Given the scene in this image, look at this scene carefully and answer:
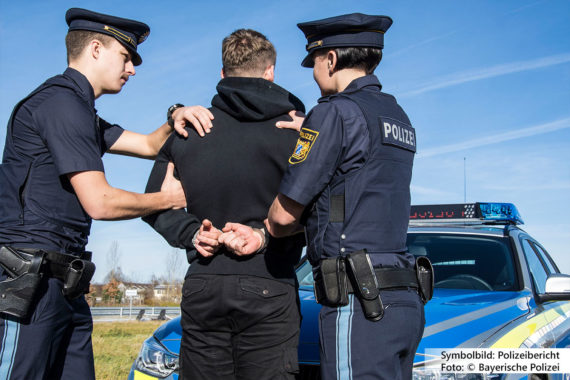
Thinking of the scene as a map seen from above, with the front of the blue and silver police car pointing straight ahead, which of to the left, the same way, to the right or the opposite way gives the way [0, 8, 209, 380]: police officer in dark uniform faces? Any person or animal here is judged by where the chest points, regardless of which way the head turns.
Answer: the opposite way

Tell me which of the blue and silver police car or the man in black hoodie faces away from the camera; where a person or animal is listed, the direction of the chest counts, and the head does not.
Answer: the man in black hoodie

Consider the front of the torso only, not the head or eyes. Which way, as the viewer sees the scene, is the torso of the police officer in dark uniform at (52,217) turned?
to the viewer's right

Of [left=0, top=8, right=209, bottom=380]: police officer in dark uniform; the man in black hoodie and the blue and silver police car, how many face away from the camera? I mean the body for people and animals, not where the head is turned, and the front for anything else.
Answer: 1

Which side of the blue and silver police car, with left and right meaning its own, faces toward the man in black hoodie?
front

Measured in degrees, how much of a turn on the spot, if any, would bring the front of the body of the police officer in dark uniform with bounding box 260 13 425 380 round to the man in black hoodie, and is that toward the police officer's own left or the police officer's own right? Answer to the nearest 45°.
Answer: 0° — they already face them

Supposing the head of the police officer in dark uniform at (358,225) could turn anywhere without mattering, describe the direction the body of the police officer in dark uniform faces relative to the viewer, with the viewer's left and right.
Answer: facing away from the viewer and to the left of the viewer

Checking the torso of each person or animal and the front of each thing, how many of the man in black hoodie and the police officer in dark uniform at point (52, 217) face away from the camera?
1

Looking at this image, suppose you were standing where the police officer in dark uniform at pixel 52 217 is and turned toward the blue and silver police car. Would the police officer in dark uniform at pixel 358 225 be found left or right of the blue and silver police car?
right

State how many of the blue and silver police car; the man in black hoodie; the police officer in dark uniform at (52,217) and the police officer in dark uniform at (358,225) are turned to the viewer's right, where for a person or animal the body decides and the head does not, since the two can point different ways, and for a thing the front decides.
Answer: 1

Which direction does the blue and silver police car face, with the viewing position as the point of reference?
facing the viewer and to the left of the viewer

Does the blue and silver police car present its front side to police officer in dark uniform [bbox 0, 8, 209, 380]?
yes

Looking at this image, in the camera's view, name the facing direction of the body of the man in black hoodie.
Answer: away from the camera

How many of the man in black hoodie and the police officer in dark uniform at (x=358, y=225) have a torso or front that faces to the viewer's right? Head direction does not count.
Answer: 0

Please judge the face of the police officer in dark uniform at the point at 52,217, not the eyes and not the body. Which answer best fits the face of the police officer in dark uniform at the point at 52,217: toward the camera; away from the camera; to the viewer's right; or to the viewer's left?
to the viewer's right

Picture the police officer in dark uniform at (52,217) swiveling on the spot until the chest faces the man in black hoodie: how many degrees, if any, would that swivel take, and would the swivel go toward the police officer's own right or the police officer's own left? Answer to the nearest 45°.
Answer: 0° — they already face them

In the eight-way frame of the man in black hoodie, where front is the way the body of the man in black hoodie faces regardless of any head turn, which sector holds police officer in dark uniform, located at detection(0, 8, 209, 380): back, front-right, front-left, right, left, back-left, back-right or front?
left

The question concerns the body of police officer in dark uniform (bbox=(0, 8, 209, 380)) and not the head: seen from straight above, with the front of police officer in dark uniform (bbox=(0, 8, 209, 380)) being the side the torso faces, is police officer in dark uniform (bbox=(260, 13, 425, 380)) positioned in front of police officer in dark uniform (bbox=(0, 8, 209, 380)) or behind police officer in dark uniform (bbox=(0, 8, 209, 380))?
in front
